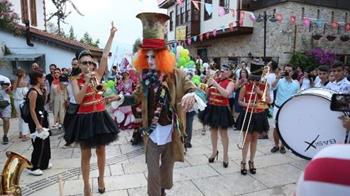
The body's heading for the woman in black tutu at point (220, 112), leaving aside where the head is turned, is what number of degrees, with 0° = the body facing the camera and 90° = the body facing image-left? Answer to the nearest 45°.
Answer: approximately 45°

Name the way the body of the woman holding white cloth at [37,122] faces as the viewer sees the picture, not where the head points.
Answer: to the viewer's right

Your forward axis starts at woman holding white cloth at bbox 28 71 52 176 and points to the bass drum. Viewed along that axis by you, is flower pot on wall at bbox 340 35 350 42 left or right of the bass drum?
left

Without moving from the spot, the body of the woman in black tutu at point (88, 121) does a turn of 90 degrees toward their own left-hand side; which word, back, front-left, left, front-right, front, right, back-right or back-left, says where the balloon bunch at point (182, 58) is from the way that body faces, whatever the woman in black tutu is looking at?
front-left

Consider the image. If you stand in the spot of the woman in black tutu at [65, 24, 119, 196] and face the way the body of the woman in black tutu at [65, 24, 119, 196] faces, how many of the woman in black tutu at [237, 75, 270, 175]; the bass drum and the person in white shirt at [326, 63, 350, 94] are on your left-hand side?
3

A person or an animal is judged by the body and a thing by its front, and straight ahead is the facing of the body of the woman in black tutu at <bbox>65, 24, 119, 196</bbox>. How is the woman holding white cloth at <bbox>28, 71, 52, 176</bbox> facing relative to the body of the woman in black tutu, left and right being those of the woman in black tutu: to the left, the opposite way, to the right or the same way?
to the left
